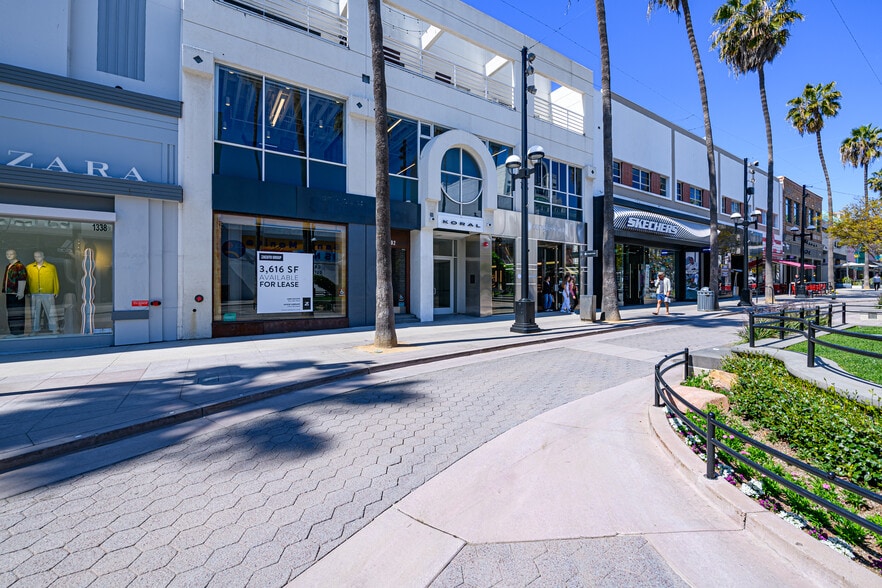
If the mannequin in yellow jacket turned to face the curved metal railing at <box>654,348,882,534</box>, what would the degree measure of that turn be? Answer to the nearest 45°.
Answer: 0° — it already faces it

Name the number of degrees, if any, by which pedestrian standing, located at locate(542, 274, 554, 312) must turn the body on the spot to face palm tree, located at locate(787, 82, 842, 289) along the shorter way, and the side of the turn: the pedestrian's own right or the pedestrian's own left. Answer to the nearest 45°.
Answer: approximately 90° to the pedestrian's own left

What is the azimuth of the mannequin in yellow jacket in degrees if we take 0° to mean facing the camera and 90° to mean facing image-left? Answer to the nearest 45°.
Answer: approximately 0°

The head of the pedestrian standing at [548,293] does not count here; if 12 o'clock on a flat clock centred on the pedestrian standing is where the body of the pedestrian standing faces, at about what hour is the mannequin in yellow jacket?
The mannequin in yellow jacket is roughly at 3 o'clock from the pedestrian standing.

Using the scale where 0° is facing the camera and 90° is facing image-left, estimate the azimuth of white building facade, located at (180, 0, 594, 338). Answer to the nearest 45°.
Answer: approximately 315°

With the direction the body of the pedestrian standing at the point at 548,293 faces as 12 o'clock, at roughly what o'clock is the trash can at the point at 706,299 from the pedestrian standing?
The trash can is roughly at 10 o'clock from the pedestrian standing.

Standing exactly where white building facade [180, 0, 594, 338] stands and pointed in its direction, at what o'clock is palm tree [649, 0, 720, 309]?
The palm tree is roughly at 10 o'clock from the white building facade.
